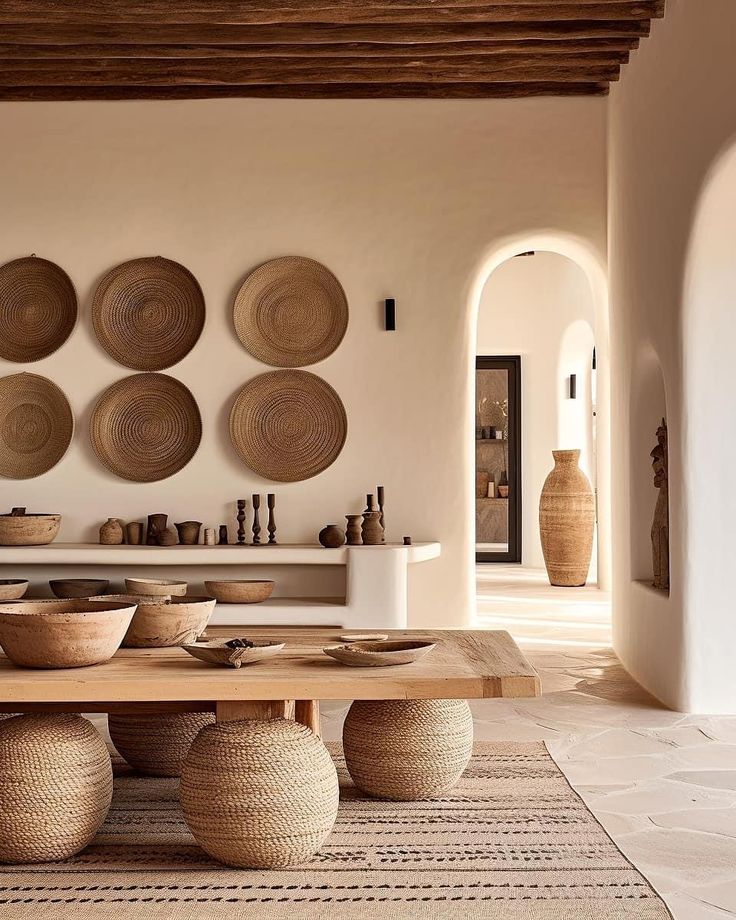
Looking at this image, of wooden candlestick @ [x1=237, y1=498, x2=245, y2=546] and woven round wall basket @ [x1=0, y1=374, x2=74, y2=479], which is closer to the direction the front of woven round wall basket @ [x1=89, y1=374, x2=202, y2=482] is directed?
the wooden candlestick

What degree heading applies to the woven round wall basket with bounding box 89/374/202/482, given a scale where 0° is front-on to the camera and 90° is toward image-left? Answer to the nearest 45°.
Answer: approximately 0°
